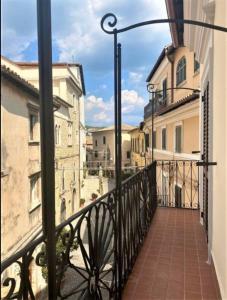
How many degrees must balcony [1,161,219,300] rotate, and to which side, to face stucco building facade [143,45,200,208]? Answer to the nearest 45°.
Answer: approximately 90° to its right

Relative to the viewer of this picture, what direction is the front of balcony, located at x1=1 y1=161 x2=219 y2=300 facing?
facing to the left of the viewer

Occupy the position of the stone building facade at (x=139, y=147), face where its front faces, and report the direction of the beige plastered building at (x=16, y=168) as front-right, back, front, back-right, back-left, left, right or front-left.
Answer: front-left

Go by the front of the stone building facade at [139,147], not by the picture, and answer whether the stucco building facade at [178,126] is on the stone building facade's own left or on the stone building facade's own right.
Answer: on the stone building facade's own left

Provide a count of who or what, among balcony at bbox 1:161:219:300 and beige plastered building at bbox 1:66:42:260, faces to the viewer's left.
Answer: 1

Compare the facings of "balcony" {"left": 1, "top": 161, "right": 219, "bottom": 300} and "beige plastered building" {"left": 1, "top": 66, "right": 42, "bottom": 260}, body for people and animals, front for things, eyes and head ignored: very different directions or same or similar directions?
very different directions

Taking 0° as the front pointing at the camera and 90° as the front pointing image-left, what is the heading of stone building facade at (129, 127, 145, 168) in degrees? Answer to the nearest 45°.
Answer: approximately 45°

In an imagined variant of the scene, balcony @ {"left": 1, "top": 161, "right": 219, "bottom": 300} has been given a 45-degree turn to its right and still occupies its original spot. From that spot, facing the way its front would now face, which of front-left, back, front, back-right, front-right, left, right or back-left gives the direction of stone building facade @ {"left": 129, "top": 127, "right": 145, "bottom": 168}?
front-right
